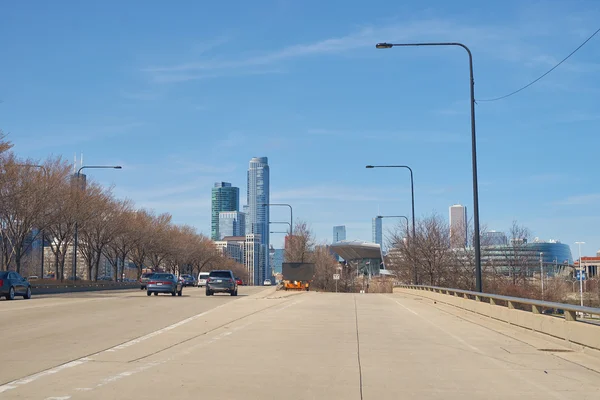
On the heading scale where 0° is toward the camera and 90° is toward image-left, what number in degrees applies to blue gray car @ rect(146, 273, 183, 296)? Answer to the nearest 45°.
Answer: approximately 180°

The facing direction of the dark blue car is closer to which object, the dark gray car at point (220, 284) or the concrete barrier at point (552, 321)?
the dark gray car

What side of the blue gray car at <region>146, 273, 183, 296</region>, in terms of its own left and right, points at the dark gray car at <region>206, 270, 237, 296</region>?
right

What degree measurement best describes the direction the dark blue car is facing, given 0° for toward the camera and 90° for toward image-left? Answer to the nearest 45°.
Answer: approximately 225°

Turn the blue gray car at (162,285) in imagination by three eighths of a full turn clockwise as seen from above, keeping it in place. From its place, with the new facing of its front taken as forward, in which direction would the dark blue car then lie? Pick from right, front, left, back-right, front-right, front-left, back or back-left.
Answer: right

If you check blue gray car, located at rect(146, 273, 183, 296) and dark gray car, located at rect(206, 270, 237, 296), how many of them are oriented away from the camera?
2

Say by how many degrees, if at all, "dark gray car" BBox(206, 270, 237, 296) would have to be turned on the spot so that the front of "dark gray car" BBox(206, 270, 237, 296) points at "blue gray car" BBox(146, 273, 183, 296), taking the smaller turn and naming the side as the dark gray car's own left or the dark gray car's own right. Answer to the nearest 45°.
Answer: approximately 90° to the dark gray car's own left

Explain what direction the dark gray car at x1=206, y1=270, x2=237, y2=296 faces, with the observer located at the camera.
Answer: facing away from the viewer

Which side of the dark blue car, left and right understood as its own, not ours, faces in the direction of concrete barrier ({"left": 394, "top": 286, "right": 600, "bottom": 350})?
right

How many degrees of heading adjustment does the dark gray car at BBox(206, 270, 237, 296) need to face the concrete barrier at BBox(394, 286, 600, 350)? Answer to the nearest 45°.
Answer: approximately 180°
